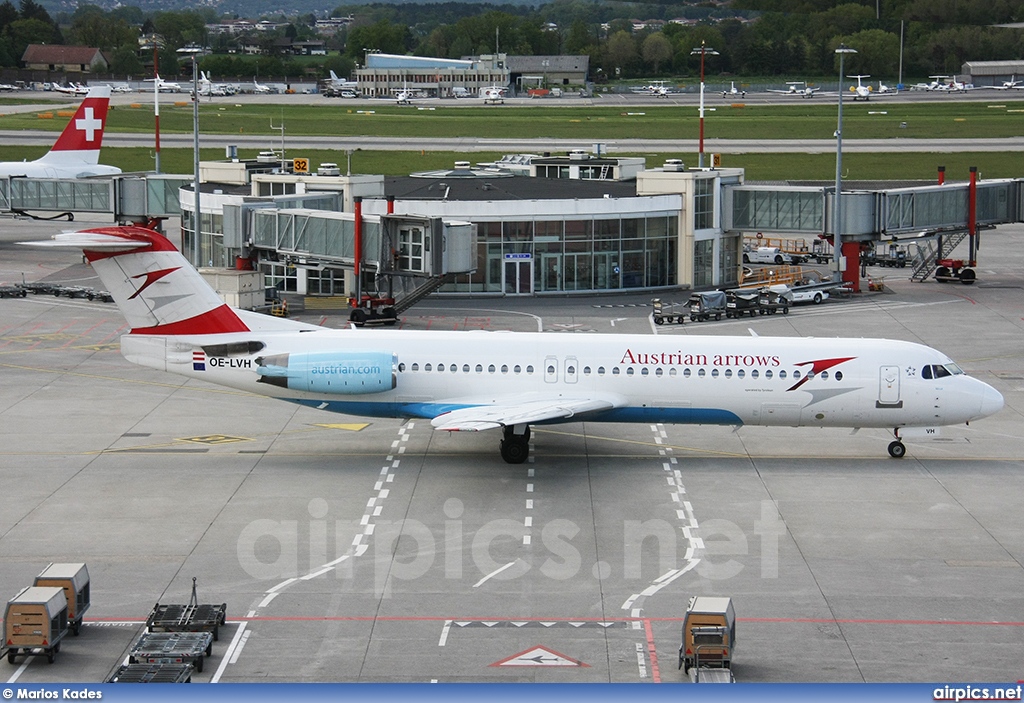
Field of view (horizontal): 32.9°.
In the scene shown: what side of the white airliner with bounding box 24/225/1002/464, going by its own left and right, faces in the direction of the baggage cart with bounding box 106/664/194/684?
right

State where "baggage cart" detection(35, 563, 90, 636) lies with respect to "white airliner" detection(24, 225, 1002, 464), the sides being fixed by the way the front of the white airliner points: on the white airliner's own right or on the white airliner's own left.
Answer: on the white airliner's own right

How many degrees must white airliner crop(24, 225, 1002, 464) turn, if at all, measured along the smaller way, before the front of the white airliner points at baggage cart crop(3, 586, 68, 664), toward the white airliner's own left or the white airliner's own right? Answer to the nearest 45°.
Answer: approximately 135° to the white airliner's own right

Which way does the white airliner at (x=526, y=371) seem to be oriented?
to the viewer's right

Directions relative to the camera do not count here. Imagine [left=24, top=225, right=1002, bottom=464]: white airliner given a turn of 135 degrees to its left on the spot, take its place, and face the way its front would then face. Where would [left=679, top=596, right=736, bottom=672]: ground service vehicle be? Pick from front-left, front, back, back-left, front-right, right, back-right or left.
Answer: back-left
